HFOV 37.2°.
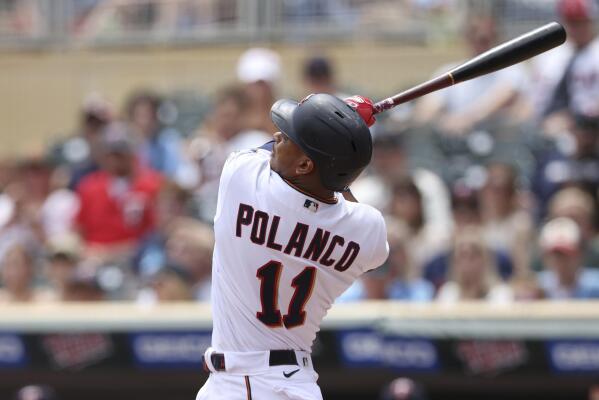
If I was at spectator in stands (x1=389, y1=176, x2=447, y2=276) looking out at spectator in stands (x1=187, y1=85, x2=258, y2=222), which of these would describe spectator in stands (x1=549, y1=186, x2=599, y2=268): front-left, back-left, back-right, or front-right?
back-right

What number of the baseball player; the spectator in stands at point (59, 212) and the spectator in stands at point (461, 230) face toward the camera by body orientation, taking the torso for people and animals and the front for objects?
2

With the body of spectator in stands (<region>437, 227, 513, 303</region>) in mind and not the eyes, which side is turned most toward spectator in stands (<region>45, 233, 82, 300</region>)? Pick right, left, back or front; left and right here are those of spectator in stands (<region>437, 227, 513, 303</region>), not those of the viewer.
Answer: right
